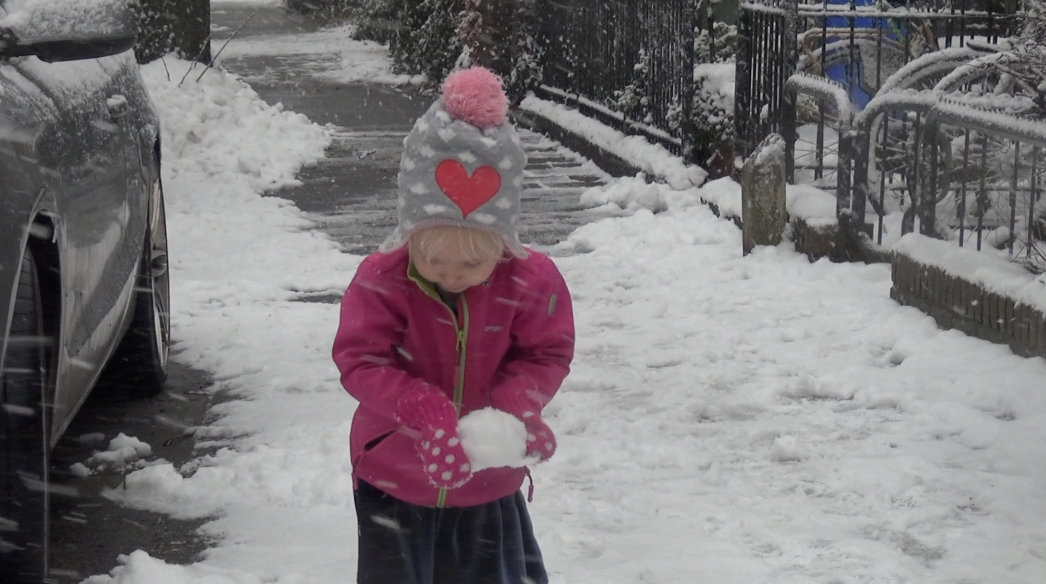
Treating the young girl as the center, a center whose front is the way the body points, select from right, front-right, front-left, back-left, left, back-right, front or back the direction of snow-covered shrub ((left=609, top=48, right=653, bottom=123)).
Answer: back

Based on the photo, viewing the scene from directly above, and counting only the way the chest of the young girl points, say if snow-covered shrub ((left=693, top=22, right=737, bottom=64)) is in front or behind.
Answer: behind

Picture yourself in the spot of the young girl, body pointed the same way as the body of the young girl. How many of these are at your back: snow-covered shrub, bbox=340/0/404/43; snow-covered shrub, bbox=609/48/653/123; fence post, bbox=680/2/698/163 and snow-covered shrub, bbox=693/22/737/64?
4

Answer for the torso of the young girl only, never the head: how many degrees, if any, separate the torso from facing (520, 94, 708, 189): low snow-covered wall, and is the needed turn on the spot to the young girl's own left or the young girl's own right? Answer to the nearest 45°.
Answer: approximately 180°

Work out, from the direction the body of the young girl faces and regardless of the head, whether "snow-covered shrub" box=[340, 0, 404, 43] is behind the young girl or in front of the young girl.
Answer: behind

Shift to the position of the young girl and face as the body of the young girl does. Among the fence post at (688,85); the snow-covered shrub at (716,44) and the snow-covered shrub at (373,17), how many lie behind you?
3

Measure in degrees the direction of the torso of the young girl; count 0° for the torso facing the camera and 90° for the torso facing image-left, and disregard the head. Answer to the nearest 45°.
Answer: approximately 0°

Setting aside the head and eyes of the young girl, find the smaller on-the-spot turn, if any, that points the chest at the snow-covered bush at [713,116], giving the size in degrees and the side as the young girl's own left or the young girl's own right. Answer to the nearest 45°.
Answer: approximately 180°

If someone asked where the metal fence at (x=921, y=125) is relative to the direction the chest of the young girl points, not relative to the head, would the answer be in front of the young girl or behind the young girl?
behind

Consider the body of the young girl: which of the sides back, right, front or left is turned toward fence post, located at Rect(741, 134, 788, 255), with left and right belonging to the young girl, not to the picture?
back

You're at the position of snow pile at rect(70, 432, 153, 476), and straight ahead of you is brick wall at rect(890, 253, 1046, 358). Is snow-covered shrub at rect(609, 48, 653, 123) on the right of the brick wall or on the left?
left

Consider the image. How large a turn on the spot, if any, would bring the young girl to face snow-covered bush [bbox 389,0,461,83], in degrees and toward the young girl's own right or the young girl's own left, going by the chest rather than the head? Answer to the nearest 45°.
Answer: approximately 180°
